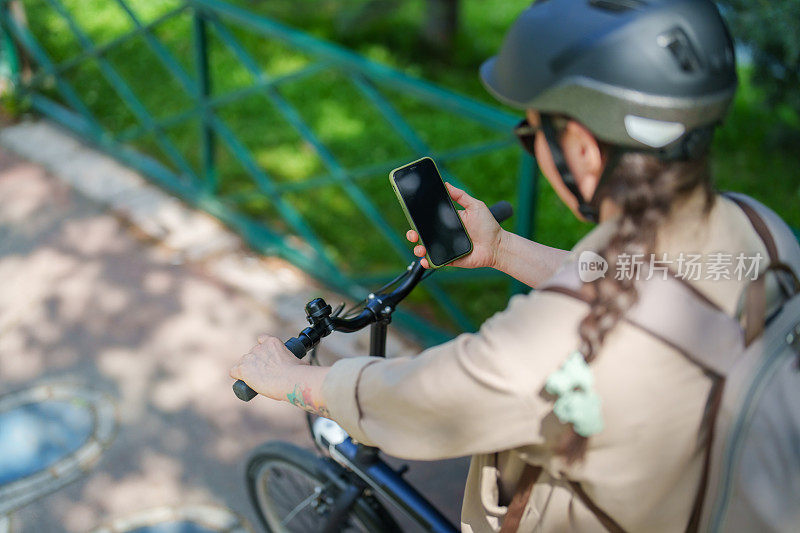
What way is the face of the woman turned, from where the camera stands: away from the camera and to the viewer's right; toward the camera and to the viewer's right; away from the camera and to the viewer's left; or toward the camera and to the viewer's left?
away from the camera and to the viewer's left

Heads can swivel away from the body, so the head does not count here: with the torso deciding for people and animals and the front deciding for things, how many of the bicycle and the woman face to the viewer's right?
0

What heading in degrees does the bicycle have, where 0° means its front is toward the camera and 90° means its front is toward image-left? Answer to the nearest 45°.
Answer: approximately 135°

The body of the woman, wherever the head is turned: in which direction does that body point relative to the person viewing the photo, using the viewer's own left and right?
facing away from the viewer and to the left of the viewer
